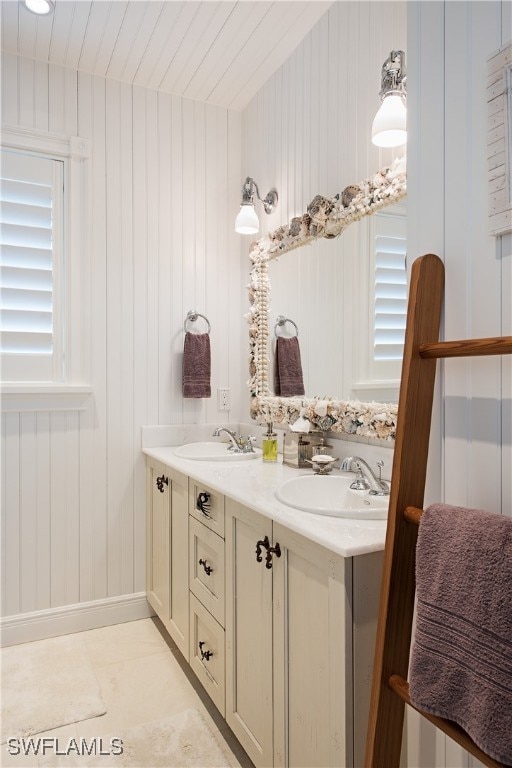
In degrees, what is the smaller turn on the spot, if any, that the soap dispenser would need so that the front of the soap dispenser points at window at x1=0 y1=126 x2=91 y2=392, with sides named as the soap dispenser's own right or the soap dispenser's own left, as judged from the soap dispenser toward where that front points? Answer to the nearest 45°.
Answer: approximately 45° to the soap dispenser's own right

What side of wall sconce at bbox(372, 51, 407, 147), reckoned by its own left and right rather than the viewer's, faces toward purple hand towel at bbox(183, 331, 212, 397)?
right

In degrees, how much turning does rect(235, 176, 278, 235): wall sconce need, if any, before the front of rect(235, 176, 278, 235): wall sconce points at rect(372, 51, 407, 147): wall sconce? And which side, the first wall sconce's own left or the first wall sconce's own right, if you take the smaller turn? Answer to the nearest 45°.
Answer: approximately 90° to the first wall sconce's own left

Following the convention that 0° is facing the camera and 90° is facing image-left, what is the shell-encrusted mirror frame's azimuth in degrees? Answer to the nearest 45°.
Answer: approximately 45°

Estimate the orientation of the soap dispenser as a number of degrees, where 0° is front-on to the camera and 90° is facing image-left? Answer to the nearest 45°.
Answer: approximately 45°

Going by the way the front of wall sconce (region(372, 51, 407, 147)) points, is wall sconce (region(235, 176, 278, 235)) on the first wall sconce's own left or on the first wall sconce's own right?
on the first wall sconce's own right

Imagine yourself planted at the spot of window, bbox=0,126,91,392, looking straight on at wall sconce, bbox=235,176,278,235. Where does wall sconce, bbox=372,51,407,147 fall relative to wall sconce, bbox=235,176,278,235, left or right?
right
